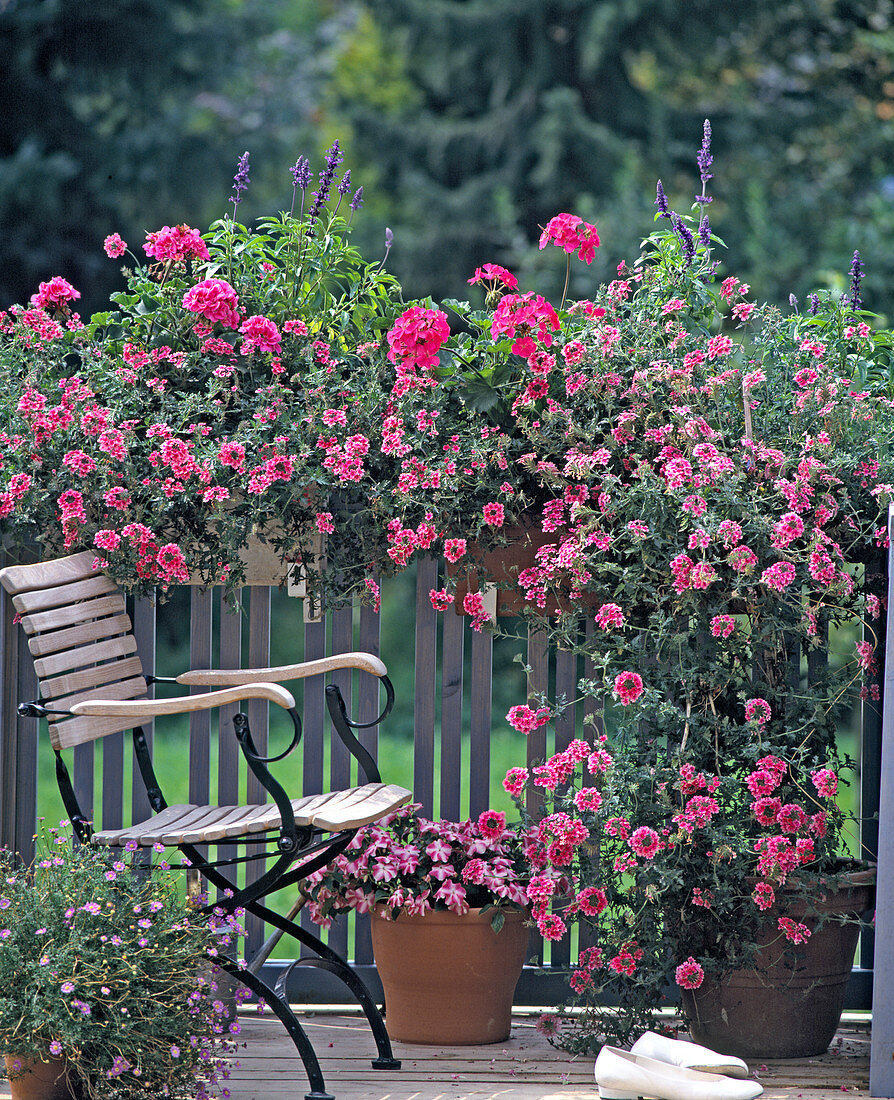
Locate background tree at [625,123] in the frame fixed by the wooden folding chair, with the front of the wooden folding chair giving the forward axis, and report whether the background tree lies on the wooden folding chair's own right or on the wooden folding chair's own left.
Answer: on the wooden folding chair's own left

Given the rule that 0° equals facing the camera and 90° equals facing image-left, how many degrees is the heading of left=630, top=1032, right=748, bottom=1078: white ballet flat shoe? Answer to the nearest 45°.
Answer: approximately 270°

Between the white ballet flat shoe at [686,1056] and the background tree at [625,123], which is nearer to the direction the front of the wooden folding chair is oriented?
the white ballet flat shoe

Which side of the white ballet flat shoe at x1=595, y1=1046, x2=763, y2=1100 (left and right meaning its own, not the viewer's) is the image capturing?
right

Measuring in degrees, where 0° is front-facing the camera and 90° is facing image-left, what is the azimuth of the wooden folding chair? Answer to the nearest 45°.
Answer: approximately 315°

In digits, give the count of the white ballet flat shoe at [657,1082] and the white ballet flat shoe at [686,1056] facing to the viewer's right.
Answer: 2
